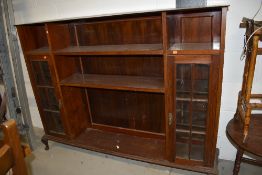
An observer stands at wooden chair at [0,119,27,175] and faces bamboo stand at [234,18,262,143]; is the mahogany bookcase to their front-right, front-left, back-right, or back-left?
front-left

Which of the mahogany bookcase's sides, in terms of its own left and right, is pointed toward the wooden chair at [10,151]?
front

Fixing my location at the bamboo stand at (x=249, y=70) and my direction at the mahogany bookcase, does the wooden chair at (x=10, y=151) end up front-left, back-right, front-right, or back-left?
front-left

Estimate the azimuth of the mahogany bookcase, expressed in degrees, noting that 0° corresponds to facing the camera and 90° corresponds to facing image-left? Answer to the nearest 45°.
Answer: approximately 45°

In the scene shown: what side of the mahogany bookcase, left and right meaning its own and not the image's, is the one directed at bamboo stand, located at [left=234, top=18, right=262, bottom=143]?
left

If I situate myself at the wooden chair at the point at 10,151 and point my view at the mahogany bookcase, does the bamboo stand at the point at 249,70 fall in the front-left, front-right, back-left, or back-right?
front-right
